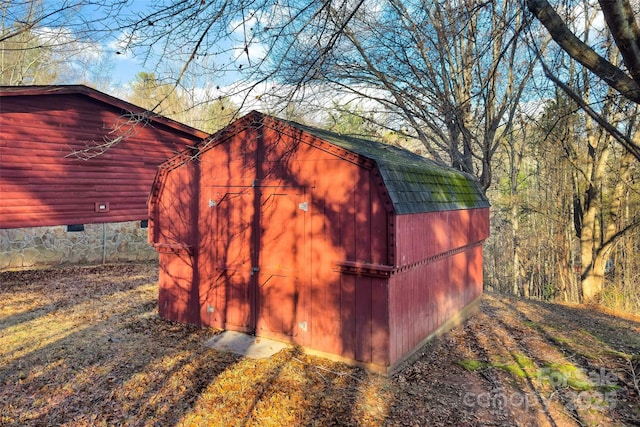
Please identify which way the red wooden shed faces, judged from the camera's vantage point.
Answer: facing the viewer and to the left of the viewer

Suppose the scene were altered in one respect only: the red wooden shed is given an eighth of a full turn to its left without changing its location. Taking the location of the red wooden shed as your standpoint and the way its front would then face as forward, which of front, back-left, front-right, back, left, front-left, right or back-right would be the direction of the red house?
back-right
